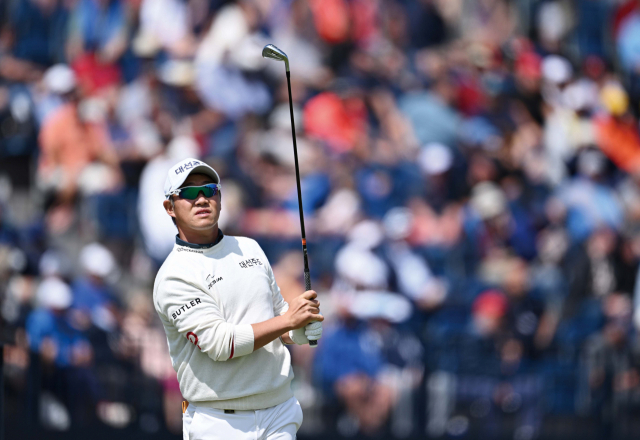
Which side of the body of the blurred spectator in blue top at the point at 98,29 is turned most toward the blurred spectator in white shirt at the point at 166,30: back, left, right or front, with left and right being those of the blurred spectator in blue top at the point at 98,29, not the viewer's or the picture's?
left

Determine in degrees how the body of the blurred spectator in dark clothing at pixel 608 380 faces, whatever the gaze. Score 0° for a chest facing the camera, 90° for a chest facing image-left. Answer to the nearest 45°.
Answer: approximately 0°

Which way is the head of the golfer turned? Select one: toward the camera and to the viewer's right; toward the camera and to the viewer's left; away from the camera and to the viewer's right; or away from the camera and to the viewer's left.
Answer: toward the camera and to the viewer's right

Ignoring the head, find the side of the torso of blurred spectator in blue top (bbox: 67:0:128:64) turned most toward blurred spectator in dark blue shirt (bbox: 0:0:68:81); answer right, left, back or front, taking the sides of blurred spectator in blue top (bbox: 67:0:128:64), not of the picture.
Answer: right

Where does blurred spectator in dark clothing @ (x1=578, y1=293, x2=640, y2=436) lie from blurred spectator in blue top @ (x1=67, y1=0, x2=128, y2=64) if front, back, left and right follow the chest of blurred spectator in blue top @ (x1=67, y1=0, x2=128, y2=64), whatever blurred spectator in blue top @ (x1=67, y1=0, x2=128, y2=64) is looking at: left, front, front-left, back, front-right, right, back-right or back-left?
front-left

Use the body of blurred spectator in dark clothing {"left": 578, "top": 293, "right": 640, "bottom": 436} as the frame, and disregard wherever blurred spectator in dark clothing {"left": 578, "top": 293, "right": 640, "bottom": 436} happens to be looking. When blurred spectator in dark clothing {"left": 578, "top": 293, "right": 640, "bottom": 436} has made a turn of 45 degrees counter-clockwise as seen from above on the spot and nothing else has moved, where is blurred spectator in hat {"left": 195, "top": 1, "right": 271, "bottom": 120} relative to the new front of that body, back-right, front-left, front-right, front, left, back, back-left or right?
back-right

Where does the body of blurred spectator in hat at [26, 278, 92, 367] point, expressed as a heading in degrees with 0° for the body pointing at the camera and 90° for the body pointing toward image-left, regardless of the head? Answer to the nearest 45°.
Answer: approximately 315°

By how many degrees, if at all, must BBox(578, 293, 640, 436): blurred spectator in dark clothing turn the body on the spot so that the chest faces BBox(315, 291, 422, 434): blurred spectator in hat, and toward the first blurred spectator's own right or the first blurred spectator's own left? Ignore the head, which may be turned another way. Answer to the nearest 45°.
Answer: approximately 90° to the first blurred spectator's own right
